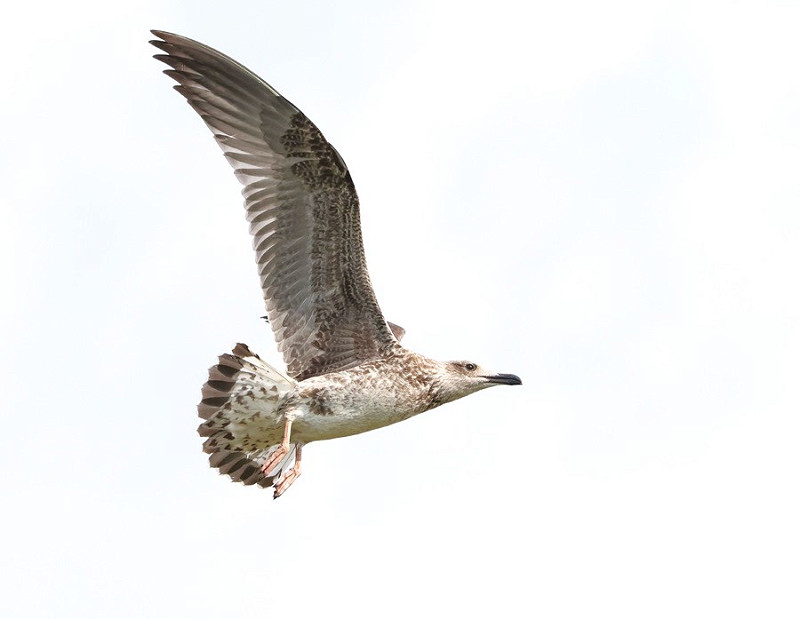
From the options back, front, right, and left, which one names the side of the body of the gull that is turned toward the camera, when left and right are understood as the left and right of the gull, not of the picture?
right
